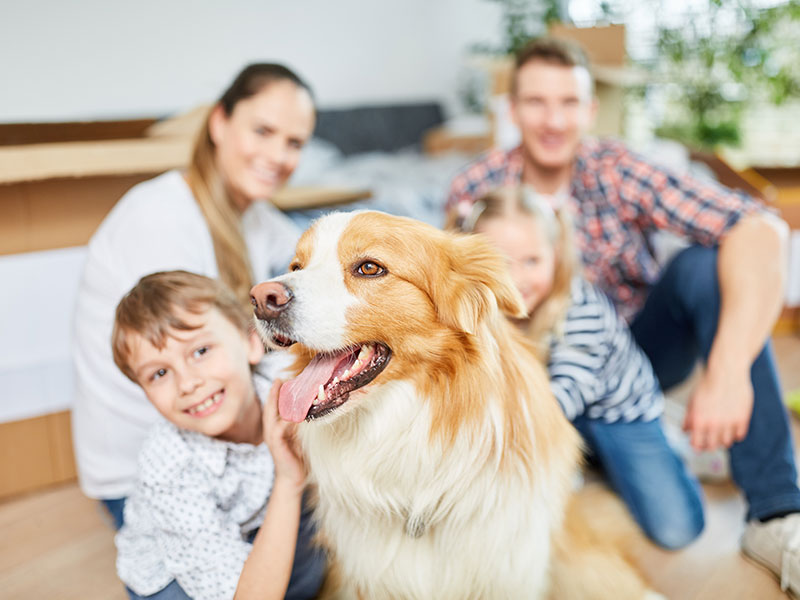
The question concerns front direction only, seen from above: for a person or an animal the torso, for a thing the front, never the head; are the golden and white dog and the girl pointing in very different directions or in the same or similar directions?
same or similar directions

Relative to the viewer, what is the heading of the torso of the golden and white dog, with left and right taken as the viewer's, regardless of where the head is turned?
facing the viewer and to the left of the viewer

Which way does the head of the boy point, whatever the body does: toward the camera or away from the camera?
toward the camera

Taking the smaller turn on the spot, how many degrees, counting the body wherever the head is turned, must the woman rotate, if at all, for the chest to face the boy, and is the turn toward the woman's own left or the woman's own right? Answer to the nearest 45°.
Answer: approximately 45° to the woman's own right

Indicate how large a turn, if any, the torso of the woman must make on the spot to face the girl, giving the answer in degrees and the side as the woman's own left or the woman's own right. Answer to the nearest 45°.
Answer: approximately 45° to the woman's own left

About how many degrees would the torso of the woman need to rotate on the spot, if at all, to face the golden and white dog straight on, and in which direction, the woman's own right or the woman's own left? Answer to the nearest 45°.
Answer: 0° — they already face it

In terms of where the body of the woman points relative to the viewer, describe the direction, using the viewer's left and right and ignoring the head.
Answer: facing the viewer and to the right of the viewer

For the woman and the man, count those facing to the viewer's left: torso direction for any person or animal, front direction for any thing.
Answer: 0

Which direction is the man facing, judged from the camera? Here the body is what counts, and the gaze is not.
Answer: toward the camera

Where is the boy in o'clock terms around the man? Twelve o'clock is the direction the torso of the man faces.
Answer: The boy is roughly at 1 o'clock from the man.

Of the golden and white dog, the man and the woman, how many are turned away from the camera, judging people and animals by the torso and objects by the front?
0

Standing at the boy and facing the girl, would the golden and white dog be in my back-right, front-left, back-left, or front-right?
front-right

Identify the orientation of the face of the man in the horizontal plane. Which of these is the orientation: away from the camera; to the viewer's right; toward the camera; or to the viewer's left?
toward the camera

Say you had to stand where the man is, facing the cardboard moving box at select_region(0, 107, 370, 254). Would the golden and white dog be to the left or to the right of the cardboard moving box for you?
left

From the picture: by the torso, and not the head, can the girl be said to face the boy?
yes

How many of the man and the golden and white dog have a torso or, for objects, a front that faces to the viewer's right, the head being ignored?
0
